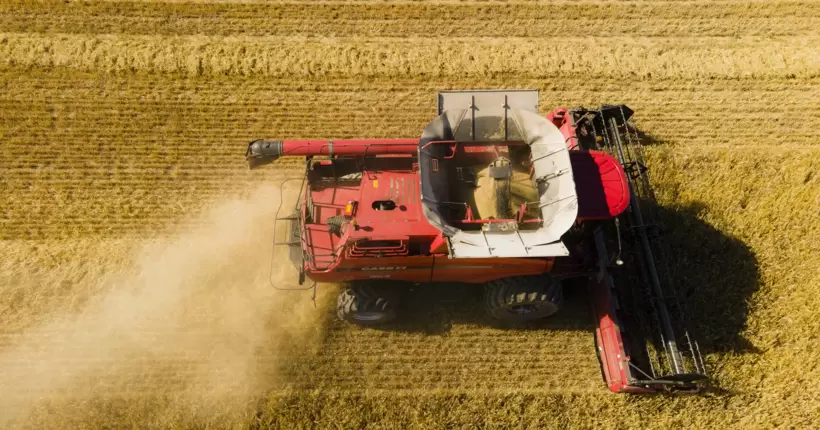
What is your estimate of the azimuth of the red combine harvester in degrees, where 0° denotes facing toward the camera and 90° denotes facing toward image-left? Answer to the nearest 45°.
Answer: approximately 270°

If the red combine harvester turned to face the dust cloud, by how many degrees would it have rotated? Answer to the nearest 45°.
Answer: approximately 180°
